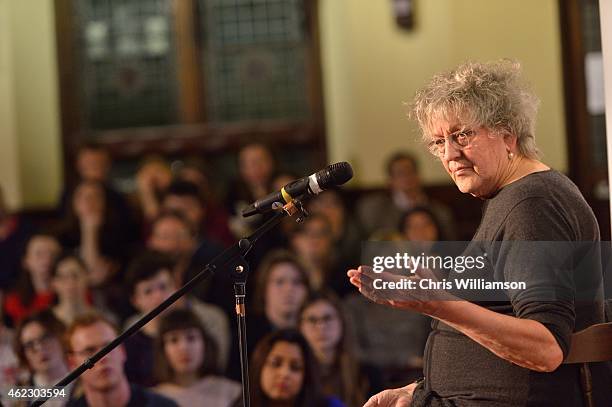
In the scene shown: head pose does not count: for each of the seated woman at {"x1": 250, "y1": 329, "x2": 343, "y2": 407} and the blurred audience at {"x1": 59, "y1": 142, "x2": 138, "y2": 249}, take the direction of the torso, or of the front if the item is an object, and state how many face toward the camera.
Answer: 2

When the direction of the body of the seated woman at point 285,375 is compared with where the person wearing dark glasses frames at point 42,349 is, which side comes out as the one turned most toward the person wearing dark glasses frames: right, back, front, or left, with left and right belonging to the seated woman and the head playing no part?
right

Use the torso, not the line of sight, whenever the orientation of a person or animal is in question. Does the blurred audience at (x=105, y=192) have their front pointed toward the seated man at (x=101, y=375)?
yes

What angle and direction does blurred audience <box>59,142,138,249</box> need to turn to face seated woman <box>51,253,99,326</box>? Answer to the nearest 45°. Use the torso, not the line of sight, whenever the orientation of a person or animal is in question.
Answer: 0° — they already face them

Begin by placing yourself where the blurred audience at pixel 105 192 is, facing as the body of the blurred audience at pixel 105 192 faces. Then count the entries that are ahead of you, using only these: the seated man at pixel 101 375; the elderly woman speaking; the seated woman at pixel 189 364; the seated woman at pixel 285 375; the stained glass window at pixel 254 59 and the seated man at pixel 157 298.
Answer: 5

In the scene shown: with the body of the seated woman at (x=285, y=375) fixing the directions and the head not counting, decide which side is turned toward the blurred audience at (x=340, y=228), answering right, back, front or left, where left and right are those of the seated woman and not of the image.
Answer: back

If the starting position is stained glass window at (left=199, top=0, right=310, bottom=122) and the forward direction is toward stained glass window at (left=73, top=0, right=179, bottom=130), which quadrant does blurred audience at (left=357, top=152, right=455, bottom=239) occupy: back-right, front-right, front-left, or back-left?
back-left

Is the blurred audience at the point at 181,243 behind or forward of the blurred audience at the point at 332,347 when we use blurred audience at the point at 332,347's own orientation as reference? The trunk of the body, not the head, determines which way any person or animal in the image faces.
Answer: behind
